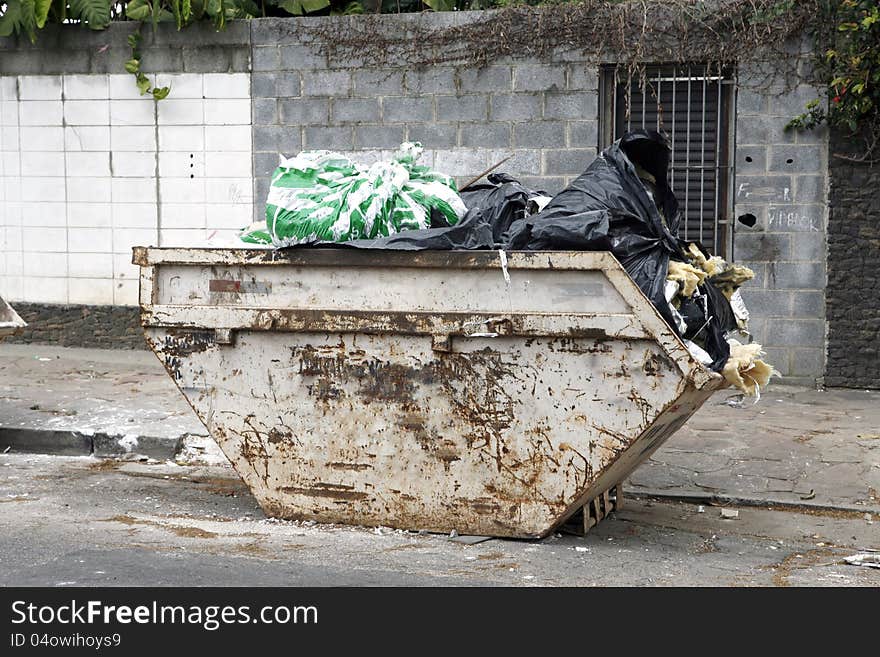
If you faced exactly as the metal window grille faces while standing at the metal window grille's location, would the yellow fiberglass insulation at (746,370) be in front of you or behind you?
in front

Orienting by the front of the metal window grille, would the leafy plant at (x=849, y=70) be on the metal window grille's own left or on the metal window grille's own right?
on the metal window grille's own left

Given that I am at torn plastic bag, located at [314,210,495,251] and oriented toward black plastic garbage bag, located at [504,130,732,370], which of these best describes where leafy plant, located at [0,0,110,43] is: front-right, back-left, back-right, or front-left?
back-left

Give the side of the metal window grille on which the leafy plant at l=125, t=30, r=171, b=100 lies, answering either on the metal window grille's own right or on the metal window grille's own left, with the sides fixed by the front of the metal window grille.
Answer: on the metal window grille's own right

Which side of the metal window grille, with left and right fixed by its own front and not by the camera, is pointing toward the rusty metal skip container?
front

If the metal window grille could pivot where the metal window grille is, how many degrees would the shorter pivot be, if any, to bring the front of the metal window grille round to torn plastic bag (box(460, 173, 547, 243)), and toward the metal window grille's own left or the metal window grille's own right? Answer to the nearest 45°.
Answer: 0° — it already faces it

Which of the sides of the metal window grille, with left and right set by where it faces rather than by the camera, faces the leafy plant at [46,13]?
right

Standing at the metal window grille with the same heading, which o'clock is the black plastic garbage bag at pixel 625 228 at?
The black plastic garbage bag is roughly at 12 o'clock from the metal window grille.

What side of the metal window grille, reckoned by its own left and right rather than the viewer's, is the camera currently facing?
front

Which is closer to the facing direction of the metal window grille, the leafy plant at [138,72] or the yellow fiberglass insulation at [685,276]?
the yellow fiberglass insulation

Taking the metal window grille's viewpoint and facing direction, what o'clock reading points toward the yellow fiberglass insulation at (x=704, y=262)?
The yellow fiberglass insulation is roughly at 12 o'clock from the metal window grille.

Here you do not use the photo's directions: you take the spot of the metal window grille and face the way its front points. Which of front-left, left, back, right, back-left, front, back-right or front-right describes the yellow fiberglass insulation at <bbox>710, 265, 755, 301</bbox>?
front

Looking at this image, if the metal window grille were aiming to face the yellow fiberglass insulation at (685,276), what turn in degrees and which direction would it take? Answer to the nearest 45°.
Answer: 0° — it already faces it
